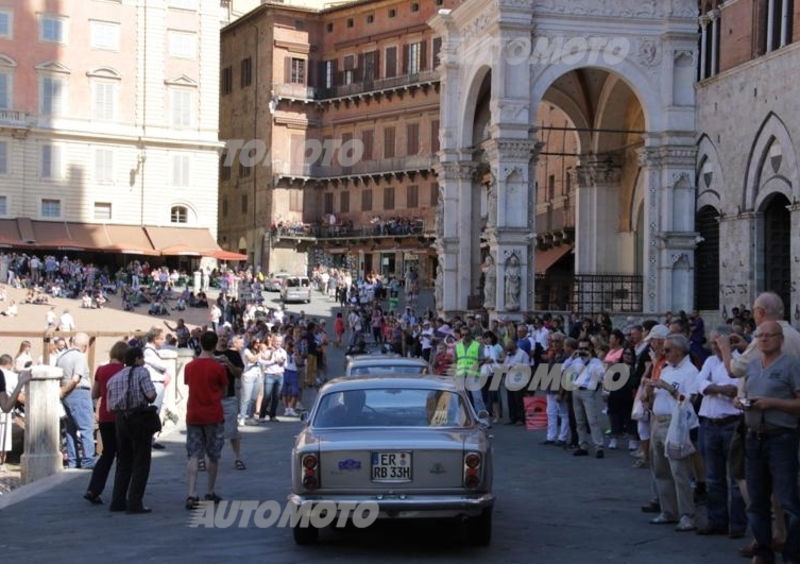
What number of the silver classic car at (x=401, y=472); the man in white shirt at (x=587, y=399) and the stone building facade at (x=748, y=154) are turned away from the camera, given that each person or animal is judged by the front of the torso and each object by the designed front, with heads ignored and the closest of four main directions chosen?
1

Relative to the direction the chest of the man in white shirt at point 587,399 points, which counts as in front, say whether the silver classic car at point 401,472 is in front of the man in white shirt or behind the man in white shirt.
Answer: in front

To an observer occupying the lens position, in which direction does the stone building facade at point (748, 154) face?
facing the viewer and to the left of the viewer

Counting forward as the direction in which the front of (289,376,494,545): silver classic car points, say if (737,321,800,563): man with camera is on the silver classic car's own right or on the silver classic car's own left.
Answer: on the silver classic car's own right

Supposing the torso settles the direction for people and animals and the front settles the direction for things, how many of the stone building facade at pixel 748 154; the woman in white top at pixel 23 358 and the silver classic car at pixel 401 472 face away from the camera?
1

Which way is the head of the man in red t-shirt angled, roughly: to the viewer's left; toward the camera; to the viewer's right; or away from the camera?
away from the camera

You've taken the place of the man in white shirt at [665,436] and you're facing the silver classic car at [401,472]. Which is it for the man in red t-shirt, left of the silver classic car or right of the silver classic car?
right

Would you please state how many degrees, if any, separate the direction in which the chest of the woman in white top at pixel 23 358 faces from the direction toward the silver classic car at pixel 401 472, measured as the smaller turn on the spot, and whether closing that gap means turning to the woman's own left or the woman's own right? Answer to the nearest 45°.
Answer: approximately 45° to the woman's own right

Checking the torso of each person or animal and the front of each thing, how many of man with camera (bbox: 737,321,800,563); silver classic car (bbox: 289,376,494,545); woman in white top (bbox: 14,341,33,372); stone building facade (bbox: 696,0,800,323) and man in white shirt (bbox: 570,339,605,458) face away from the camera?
1

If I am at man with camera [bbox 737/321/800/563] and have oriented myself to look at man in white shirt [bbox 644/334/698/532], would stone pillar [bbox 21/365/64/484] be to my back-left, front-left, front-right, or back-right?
front-left

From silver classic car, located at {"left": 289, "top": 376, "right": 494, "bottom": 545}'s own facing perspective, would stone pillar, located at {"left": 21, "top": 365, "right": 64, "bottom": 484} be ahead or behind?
ahead

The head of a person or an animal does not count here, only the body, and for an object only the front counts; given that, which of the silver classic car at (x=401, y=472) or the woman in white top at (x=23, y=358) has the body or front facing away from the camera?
the silver classic car

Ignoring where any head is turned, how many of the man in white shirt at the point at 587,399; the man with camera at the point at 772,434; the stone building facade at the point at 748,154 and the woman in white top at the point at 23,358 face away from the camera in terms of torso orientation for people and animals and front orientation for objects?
0

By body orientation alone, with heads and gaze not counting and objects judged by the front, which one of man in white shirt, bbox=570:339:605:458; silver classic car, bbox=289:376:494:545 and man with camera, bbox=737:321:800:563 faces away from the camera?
the silver classic car

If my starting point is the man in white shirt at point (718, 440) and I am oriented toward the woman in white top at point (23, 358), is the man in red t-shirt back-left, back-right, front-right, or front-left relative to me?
front-left

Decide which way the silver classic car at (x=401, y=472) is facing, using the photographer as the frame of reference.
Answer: facing away from the viewer
